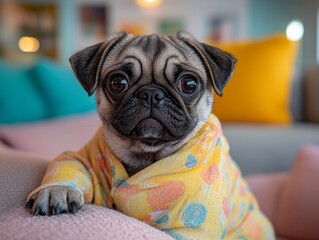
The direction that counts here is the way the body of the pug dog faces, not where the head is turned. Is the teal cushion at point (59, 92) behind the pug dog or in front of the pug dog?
behind

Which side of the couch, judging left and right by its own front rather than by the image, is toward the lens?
front

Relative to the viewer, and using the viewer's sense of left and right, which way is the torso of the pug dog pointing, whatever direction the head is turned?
facing the viewer

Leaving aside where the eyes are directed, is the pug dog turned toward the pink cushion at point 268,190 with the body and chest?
no

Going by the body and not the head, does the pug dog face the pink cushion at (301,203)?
no
